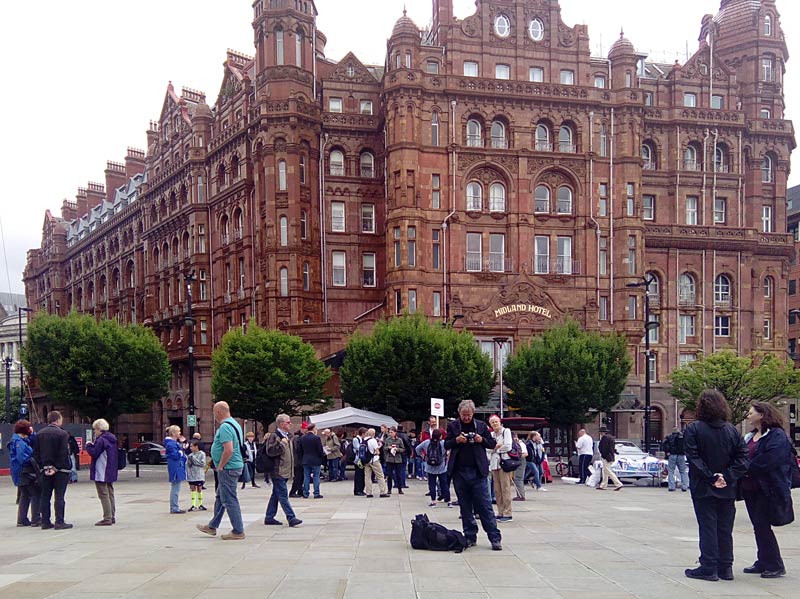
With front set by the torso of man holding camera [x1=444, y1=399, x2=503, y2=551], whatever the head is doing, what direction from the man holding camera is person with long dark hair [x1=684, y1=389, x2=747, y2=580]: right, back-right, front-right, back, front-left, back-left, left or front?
front-left

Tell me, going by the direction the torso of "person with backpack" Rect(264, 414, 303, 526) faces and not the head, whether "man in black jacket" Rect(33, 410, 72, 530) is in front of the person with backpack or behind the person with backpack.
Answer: behind

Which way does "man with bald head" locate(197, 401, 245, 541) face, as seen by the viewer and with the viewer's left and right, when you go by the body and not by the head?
facing to the left of the viewer

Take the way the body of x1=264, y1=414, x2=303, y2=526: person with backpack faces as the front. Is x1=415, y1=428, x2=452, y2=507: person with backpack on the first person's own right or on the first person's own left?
on the first person's own left

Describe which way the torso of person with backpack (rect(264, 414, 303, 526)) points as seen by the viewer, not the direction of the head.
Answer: to the viewer's right

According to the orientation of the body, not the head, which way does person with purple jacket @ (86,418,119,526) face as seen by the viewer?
to the viewer's left

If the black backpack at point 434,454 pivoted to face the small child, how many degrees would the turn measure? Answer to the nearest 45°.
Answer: approximately 90° to its right

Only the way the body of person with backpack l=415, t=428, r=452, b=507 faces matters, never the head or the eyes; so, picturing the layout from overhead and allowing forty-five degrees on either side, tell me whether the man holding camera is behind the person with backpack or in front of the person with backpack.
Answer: behind

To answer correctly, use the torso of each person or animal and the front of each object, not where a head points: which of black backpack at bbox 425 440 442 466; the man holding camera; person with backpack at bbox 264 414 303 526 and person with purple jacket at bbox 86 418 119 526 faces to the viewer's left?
person with purple jacket at bbox 86 418 119 526

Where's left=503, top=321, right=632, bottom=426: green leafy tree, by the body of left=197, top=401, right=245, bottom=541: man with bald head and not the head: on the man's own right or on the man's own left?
on the man's own right

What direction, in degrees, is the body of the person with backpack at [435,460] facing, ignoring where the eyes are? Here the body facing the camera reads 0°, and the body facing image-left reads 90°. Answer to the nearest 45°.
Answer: approximately 180°

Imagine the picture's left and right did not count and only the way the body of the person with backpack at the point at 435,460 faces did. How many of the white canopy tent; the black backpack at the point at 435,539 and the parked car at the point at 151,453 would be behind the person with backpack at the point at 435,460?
1
